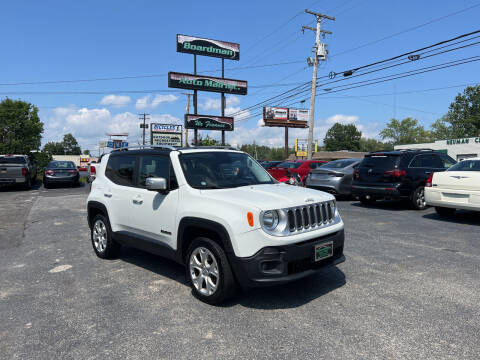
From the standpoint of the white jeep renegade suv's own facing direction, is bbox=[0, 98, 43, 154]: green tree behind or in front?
behind

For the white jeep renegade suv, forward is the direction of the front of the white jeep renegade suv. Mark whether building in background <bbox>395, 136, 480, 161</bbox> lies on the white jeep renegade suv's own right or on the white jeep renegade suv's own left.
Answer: on the white jeep renegade suv's own left

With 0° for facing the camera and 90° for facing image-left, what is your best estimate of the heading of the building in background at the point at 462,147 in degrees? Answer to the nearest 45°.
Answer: approximately 45°

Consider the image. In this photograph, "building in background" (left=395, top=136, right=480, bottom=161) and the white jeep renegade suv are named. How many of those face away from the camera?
0

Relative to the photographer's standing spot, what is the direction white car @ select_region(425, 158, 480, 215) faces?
facing away from the viewer and to the right of the viewer

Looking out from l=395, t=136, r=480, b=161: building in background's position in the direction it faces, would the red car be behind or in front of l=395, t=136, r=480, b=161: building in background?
in front

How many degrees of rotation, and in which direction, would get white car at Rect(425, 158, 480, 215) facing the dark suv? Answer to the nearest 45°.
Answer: approximately 90° to its left

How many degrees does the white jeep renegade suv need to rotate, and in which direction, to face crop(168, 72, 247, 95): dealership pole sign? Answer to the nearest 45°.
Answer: approximately 135° to its left

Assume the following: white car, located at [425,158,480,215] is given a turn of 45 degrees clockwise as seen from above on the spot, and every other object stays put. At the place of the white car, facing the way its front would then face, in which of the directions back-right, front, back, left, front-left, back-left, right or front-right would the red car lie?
back-left

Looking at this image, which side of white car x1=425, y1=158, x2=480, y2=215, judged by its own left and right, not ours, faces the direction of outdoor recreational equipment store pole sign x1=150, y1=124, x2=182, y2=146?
left

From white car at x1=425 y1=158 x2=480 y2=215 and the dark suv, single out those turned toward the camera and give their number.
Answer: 0
